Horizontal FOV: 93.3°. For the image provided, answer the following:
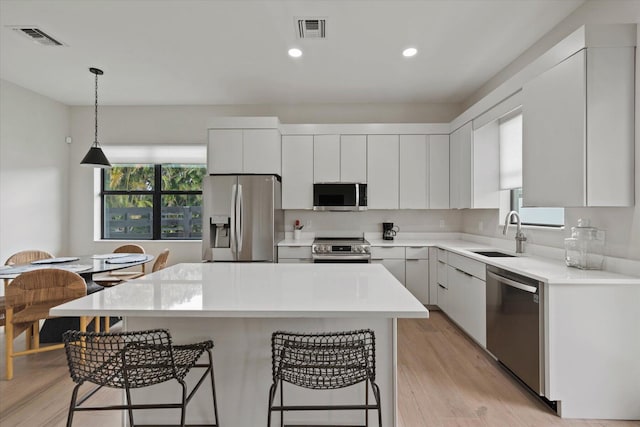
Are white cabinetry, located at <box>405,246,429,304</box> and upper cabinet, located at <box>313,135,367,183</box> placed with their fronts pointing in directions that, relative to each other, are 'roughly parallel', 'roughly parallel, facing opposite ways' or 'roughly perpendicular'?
roughly parallel

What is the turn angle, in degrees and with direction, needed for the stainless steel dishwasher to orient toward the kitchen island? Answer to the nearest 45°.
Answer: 0° — it already faces it

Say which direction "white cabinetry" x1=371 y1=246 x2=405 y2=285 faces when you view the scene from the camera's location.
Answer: facing the viewer

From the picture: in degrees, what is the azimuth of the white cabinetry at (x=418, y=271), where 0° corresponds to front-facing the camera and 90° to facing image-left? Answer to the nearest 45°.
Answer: approximately 0°

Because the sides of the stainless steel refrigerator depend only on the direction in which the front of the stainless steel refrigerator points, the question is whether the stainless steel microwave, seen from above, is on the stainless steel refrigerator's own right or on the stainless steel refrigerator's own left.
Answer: on the stainless steel refrigerator's own left

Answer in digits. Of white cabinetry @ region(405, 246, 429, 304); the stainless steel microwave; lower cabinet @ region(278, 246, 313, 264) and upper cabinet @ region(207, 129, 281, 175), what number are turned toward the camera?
4

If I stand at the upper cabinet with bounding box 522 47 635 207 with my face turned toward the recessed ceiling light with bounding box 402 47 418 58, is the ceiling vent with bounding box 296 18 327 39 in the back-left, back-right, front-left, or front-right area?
front-left

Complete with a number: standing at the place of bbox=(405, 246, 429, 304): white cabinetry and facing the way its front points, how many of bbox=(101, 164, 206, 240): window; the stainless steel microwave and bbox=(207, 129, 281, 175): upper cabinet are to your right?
3

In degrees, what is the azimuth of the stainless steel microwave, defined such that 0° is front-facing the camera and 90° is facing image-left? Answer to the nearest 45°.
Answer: approximately 0°

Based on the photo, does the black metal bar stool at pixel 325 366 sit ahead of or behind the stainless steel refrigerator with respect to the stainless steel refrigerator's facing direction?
ahead

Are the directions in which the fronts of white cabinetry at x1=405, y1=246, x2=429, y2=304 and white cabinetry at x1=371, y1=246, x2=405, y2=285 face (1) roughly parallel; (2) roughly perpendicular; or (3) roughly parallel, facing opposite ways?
roughly parallel

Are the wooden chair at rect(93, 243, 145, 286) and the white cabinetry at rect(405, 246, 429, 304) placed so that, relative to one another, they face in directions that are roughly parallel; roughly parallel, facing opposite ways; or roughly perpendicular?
roughly parallel

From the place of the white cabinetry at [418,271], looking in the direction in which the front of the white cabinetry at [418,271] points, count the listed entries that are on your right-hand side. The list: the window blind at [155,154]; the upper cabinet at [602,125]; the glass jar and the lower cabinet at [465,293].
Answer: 1

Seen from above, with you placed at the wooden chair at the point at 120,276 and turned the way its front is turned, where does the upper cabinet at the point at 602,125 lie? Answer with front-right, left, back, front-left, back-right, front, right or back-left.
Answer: left

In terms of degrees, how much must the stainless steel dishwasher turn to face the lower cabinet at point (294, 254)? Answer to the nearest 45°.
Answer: approximately 45° to its right

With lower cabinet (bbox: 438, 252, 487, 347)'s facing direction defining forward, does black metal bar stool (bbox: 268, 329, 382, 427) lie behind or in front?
in front

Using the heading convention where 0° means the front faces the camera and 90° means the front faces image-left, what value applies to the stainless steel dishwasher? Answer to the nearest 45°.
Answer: approximately 45°
